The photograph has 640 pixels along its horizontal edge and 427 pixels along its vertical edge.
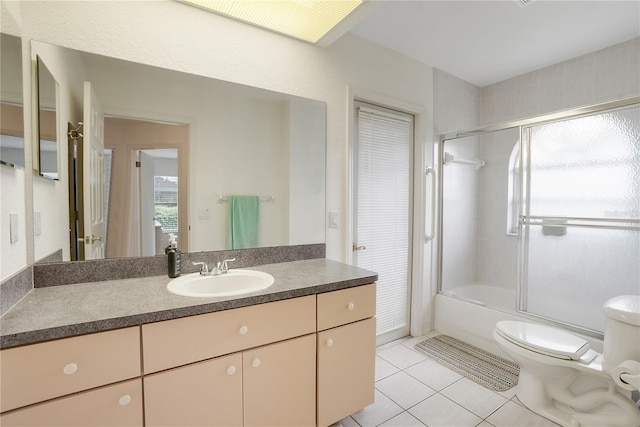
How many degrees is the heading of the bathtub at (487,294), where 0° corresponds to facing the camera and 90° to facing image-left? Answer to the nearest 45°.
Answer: approximately 45°

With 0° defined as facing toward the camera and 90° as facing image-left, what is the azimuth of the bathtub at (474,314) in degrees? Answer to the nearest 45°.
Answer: approximately 45°

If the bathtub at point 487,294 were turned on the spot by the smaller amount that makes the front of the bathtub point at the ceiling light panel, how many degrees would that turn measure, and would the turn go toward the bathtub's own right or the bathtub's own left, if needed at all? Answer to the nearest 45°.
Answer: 0° — it already faces it

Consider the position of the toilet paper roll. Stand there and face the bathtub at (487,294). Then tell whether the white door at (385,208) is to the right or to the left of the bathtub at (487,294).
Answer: left

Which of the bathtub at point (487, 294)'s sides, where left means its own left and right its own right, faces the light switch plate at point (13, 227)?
front

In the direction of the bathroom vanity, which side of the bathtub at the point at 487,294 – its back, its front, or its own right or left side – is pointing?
front

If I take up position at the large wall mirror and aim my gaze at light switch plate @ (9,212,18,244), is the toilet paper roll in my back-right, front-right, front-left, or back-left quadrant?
back-left

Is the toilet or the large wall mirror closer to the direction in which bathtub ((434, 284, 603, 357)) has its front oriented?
the large wall mirror
